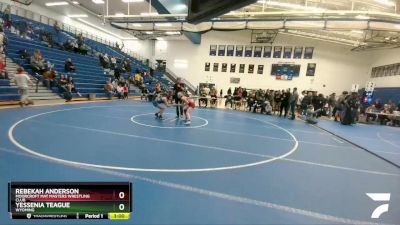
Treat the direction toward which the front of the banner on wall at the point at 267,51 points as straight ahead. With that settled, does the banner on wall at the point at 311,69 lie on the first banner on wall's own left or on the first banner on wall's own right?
on the first banner on wall's own left

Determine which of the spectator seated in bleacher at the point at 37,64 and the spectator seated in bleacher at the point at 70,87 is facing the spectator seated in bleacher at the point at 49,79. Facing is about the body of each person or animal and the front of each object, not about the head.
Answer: the spectator seated in bleacher at the point at 37,64

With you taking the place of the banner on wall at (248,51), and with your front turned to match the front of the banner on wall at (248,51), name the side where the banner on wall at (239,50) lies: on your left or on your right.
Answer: on your right

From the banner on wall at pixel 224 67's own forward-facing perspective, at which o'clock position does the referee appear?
The referee is roughly at 12 o'clock from the banner on wall.

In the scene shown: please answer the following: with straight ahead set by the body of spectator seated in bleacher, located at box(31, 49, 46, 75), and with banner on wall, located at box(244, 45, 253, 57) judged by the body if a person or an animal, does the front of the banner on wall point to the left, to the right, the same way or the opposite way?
to the right

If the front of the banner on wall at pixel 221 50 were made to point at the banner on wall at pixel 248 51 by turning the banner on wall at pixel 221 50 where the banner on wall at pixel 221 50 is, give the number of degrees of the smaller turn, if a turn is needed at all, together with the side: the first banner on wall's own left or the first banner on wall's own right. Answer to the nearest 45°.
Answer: approximately 90° to the first banner on wall's own left

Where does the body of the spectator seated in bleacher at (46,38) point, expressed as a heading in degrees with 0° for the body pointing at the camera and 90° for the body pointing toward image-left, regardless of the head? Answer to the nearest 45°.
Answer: approximately 315°

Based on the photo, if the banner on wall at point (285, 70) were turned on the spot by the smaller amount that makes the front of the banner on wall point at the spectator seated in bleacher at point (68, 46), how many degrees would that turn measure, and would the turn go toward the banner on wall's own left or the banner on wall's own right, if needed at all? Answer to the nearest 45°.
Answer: approximately 45° to the banner on wall's own right
